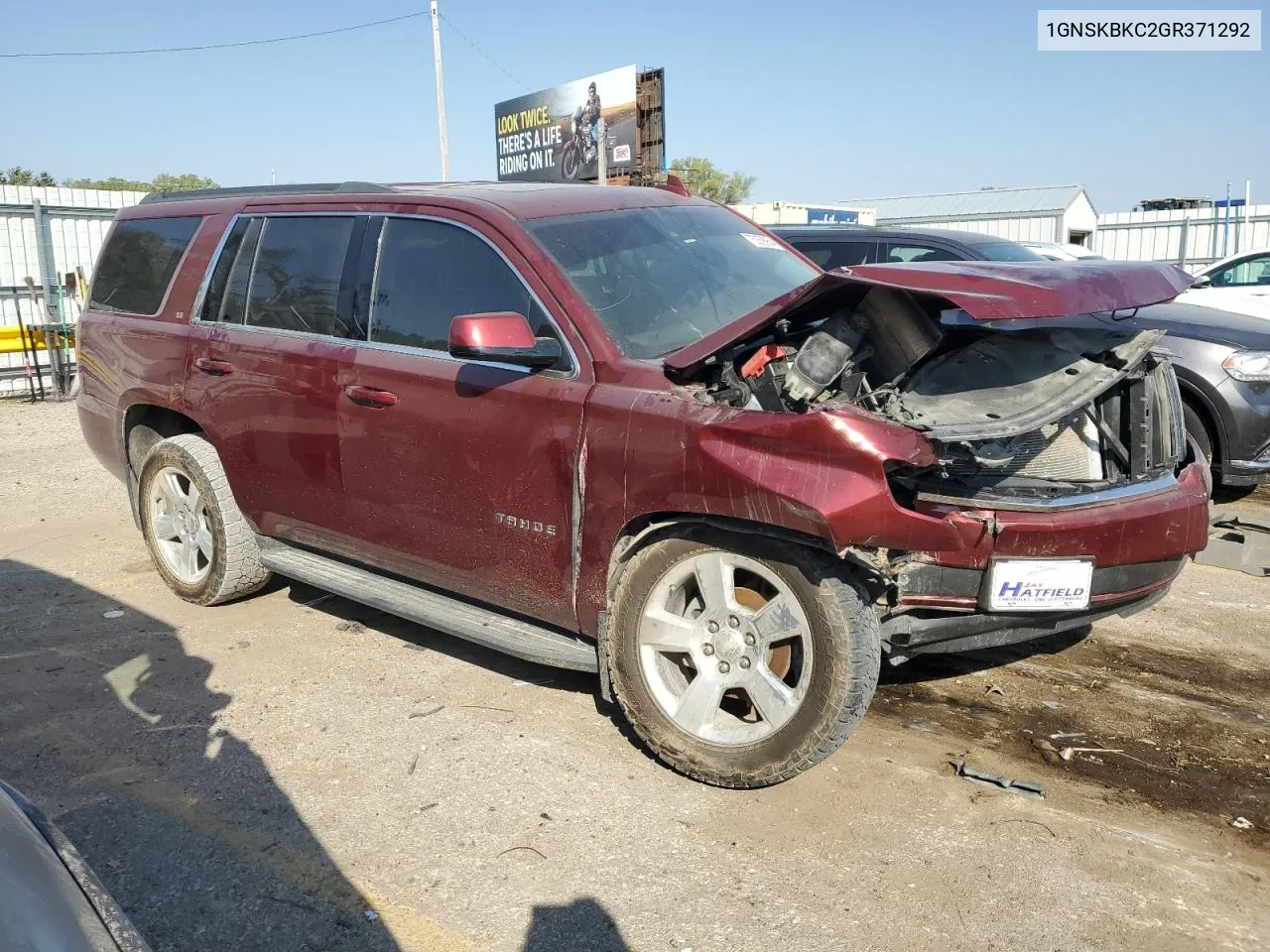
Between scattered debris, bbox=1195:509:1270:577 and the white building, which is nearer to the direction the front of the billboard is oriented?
the scattered debris

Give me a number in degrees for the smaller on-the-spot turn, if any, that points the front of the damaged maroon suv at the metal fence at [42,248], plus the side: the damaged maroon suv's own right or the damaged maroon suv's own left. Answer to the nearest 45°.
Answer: approximately 180°

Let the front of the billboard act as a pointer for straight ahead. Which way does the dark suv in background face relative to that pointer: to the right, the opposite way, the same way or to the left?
to the left

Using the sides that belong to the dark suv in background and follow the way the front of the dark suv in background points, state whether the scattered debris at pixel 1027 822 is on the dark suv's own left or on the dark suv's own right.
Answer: on the dark suv's own right

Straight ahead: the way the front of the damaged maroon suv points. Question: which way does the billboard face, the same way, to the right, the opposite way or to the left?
to the right

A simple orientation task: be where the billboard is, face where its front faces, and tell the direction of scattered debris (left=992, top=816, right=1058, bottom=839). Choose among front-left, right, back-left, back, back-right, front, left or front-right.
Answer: front-left

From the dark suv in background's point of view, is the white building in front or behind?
behind
